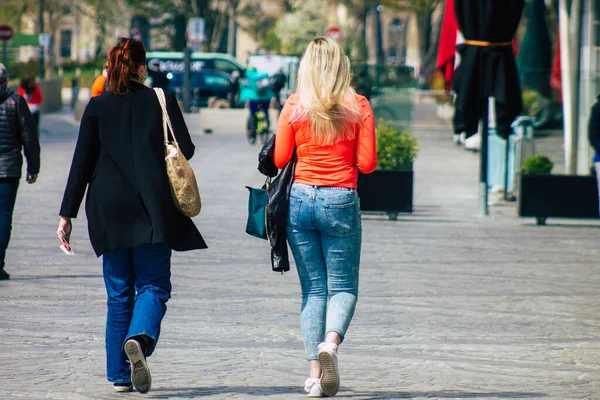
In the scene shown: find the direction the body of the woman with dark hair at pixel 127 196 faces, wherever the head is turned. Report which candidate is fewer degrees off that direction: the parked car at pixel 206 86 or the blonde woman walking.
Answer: the parked car

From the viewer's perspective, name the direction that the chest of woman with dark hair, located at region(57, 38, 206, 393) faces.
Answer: away from the camera

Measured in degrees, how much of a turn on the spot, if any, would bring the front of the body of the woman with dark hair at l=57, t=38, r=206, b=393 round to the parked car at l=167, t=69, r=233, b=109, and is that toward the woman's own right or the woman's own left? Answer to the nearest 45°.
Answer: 0° — they already face it

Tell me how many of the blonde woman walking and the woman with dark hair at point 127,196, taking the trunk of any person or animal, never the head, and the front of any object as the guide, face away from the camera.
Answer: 2

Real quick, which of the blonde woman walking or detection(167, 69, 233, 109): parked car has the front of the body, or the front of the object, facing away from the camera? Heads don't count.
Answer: the blonde woman walking

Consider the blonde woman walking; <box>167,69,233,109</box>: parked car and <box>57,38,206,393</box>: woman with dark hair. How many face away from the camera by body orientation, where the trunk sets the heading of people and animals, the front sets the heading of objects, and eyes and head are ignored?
2

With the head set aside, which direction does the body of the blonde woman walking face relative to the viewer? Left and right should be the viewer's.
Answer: facing away from the viewer

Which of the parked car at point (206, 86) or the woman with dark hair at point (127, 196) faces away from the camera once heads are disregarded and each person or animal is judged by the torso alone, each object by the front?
the woman with dark hair

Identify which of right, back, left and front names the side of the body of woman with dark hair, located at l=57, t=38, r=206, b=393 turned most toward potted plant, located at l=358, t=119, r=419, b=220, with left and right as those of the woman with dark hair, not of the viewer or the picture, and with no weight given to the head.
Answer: front

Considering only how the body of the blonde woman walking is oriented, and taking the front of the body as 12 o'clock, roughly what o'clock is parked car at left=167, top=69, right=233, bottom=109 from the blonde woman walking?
The parked car is roughly at 12 o'clock from the blonde woman walking.

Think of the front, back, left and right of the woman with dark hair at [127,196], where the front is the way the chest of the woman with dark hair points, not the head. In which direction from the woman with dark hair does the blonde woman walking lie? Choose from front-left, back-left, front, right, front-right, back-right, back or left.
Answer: right

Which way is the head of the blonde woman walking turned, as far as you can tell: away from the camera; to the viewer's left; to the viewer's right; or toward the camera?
away from the camera
